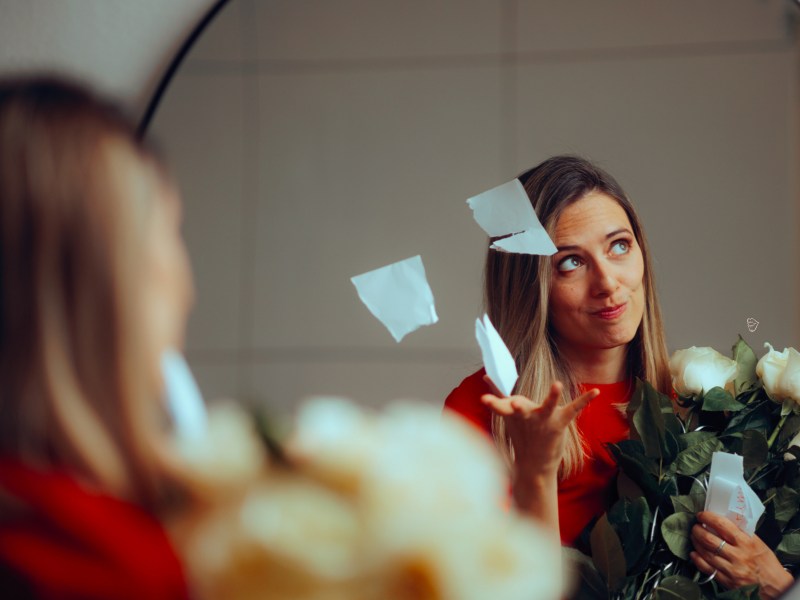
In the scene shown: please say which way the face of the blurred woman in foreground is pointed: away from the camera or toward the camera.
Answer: away from the camera

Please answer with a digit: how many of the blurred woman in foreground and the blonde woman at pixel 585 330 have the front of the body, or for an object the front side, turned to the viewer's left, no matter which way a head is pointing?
0

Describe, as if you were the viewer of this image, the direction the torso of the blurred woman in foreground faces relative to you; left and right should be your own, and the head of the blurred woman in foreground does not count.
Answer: facing away from the viewer and to the right of the viewer

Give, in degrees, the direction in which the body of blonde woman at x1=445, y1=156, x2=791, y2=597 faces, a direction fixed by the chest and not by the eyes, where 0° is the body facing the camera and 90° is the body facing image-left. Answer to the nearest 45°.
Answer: approximately 315°
